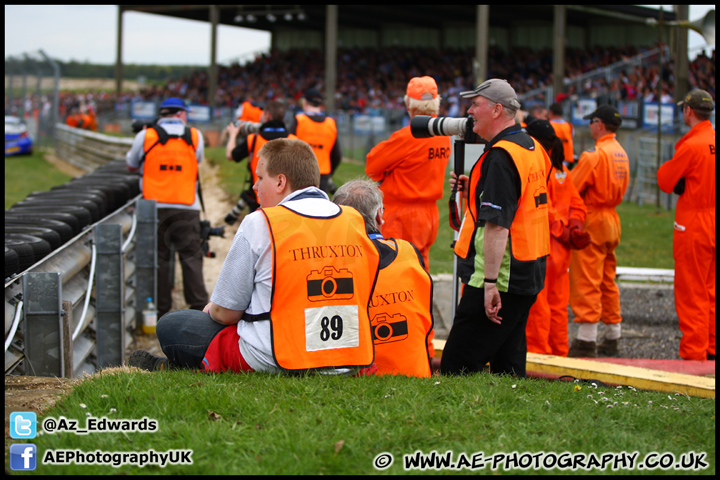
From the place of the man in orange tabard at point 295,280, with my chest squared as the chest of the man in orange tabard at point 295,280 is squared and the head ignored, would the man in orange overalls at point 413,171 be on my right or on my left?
on my right

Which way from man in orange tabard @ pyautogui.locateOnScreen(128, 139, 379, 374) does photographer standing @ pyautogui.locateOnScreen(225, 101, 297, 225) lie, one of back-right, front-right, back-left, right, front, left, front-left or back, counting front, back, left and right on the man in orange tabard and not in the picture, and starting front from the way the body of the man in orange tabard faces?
front-right

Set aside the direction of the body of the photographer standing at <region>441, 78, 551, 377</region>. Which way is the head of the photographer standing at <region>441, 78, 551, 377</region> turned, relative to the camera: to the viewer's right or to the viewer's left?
to the viewer's left

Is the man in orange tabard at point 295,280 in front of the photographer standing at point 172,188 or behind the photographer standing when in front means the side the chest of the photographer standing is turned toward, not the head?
behind

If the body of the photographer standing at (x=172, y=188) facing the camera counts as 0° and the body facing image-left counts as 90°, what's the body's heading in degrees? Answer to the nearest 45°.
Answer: approximately 180°

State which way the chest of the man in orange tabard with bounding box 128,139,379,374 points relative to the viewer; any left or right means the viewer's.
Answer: facing away from the viewer and to the left of the viewer

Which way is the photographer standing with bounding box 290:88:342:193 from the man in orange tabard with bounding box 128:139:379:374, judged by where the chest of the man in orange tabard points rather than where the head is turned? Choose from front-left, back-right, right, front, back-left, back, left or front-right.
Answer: front-right

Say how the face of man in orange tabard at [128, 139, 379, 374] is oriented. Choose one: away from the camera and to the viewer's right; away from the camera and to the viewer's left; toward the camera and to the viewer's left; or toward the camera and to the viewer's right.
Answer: away from the camera and to the viewer's left
